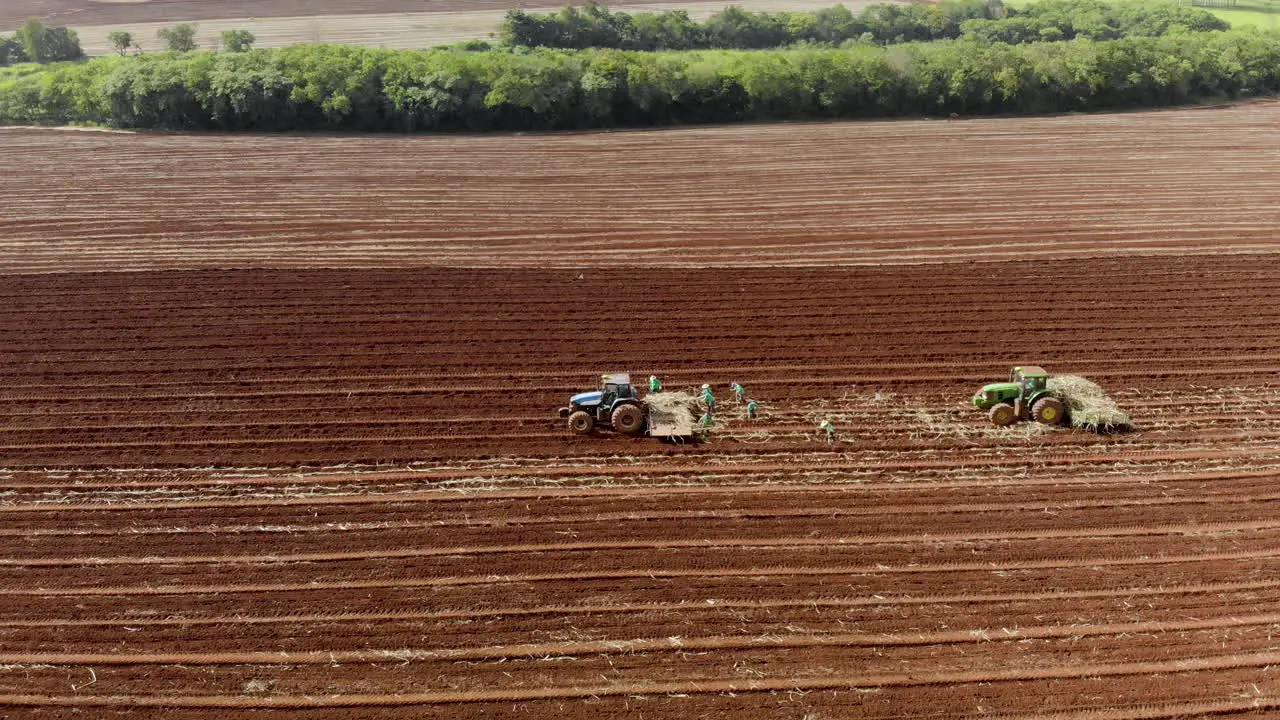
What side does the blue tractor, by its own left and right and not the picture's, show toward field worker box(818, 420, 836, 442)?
back

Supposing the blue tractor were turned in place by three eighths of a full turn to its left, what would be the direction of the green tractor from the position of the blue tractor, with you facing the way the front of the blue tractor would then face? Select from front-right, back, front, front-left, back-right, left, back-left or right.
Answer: front-left

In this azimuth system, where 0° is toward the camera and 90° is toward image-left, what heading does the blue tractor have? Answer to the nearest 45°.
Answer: approximately 90°
